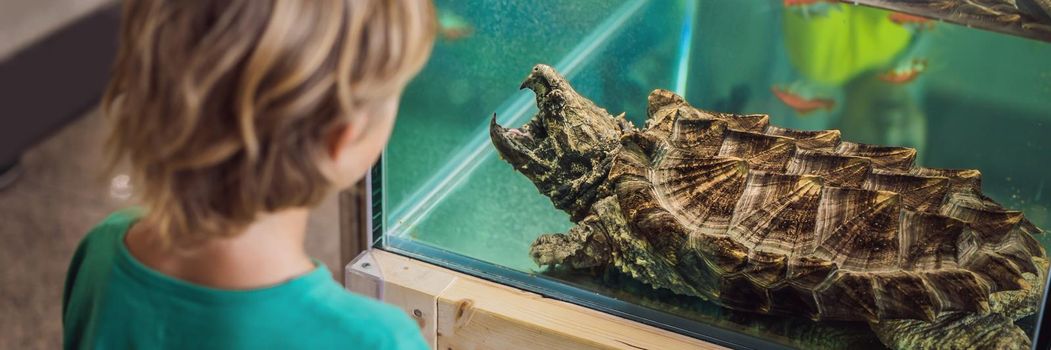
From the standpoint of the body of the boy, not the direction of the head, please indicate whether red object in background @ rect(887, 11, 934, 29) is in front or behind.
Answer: in front

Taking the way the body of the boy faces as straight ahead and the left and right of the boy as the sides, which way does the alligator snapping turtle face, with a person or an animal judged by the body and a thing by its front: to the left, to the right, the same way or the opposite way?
to the left

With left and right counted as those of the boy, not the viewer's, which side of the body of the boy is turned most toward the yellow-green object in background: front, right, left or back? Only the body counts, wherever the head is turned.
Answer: front

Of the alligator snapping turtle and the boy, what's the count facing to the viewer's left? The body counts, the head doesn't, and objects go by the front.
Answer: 1

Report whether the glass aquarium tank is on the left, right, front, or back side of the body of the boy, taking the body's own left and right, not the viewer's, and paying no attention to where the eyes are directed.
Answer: front

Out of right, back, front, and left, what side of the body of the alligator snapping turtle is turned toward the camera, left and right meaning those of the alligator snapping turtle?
left

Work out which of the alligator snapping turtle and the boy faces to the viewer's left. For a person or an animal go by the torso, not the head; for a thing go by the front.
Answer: the alligator snapping turtle

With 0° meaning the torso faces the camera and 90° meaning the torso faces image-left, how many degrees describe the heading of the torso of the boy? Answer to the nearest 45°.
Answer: approximately 225°
